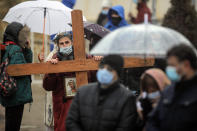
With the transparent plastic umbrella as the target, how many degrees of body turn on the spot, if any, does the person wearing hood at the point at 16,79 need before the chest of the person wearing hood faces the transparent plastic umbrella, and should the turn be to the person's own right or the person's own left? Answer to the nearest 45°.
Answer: approximately 45° to the person's own right

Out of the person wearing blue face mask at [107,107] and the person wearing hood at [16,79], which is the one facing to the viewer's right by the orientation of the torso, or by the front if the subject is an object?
the person wearing hood

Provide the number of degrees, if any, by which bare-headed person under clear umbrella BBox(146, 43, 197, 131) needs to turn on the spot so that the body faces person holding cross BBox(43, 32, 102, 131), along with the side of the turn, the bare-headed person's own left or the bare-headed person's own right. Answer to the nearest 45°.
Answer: approximately 90° to the bare-headed person's own right

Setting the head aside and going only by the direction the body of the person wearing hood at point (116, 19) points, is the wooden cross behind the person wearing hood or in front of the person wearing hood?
in front

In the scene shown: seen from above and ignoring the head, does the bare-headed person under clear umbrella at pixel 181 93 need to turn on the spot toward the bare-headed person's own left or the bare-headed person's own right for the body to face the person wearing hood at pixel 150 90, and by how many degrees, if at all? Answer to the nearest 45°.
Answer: approximately 90° to the bare-headed person's own right

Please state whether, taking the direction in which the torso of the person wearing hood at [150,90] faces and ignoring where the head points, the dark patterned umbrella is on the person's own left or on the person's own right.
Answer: on the person's own right

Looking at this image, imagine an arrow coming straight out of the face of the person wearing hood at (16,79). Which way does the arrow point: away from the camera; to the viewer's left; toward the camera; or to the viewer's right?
to the viewer's right

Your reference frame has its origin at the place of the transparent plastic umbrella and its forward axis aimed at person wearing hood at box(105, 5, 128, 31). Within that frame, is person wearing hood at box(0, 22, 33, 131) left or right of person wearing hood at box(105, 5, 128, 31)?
left
